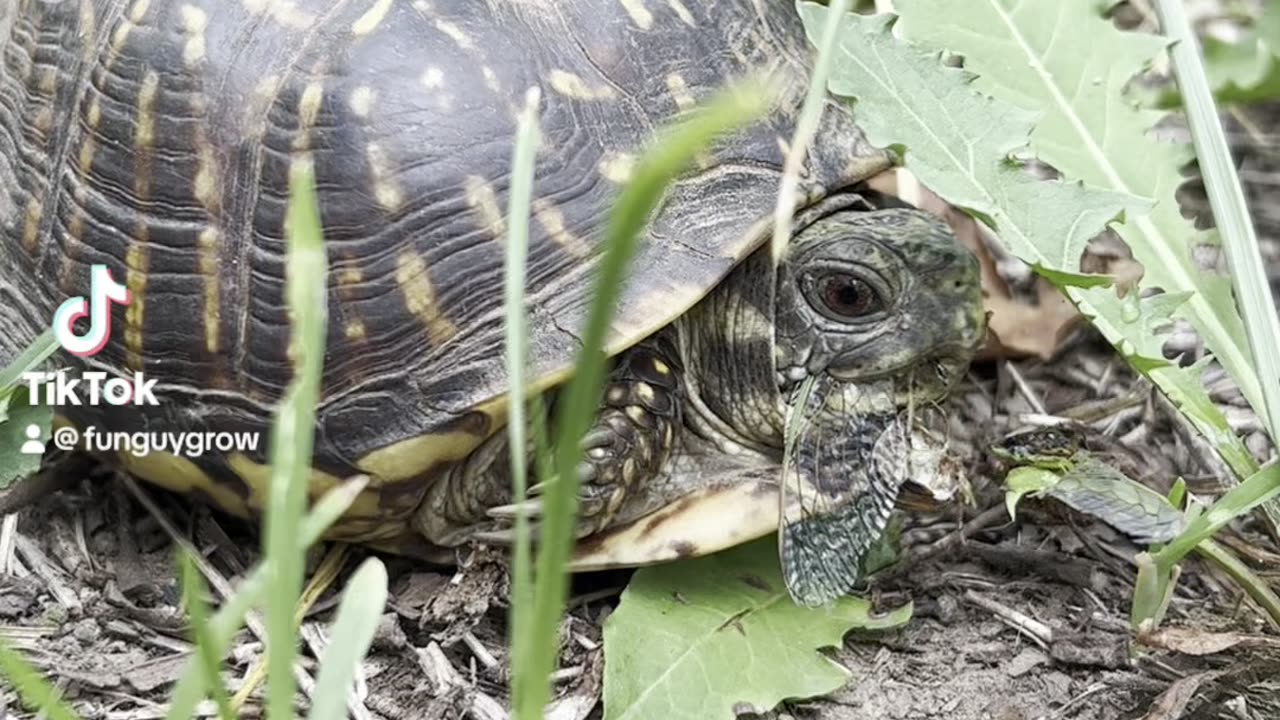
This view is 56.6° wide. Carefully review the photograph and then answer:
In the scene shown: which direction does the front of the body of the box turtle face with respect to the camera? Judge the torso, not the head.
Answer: to the viewer's right

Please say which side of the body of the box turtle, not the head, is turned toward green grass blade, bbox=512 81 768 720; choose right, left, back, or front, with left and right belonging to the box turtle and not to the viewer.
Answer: right

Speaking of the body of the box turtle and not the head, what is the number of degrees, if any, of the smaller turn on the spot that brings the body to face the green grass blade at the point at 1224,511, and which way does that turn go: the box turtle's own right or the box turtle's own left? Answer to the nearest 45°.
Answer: approximately 45° to the box turtle's own right

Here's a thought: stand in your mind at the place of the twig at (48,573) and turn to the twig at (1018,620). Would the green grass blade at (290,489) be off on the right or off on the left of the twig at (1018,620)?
right

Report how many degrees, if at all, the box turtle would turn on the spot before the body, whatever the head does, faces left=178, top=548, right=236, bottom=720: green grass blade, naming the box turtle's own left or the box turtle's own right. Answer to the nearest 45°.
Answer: approximately 90° to the box turtle's own right

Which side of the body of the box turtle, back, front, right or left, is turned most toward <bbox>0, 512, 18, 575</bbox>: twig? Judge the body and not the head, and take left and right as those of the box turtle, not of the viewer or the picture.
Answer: back

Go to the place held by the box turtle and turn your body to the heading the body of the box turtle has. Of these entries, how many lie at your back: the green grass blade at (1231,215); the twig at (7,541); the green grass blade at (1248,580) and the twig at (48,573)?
2

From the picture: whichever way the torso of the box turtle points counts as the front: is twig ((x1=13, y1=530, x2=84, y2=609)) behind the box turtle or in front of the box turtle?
behind

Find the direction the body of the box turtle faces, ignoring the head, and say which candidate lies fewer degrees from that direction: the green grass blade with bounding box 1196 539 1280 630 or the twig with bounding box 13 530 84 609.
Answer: the green grass blade
